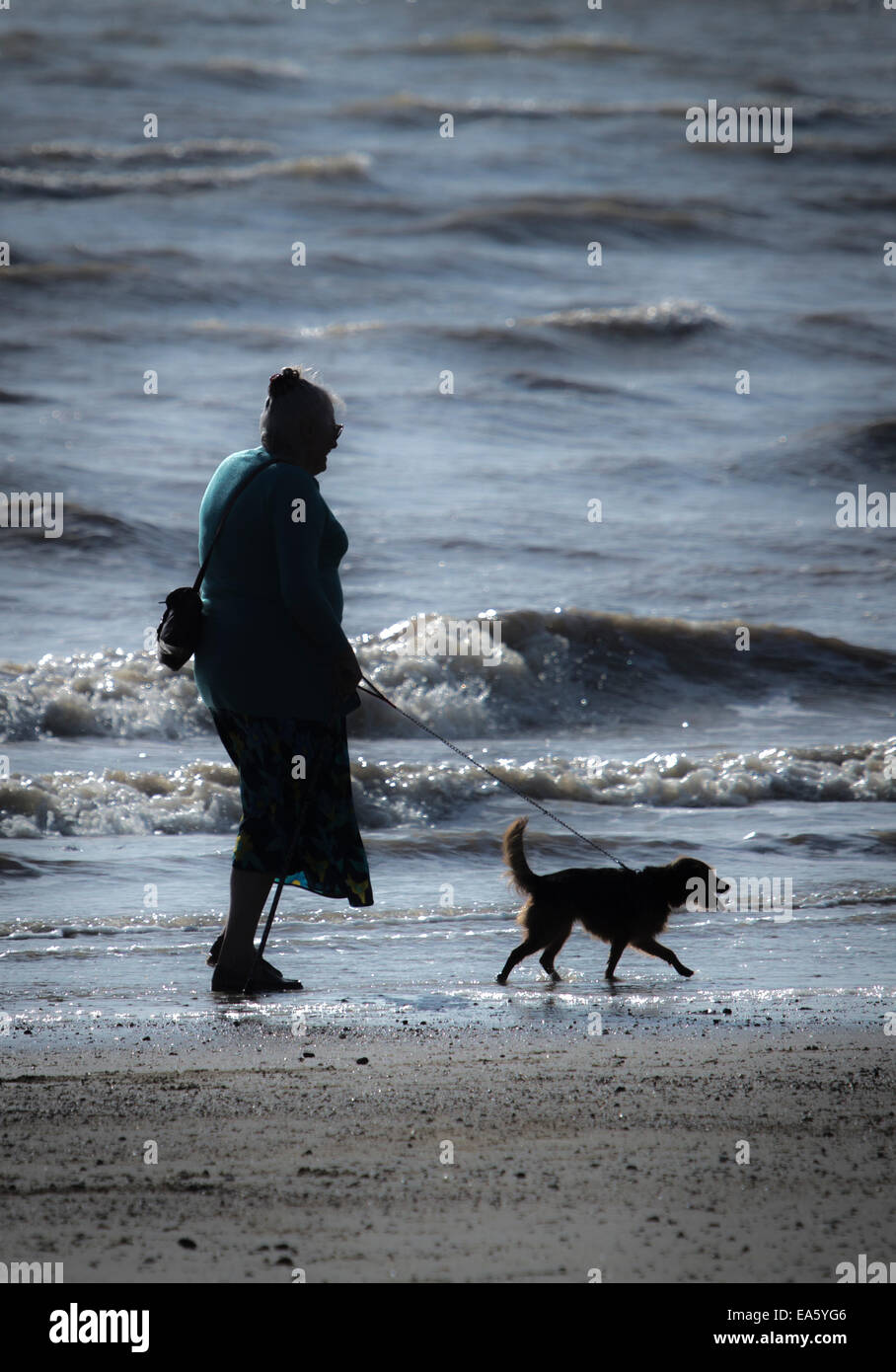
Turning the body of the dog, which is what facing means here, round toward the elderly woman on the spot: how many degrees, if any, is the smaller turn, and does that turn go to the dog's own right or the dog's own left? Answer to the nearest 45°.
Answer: approximately 135° to the dog's own right

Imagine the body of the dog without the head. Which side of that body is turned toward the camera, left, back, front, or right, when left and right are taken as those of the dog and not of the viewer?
right
